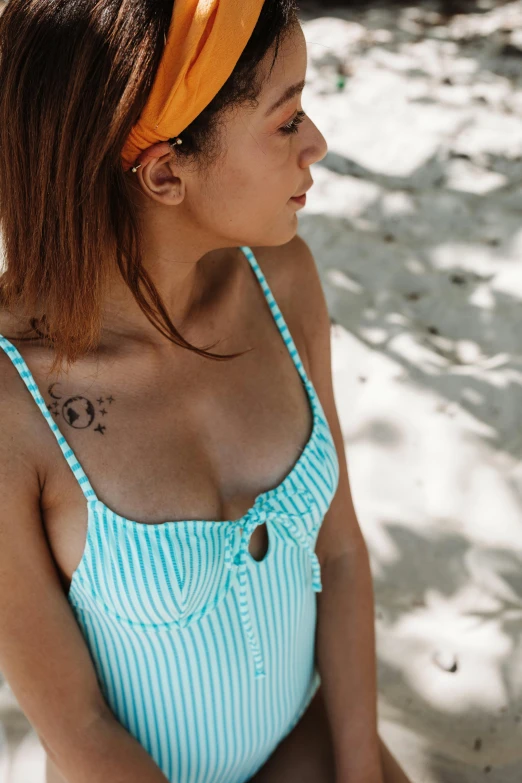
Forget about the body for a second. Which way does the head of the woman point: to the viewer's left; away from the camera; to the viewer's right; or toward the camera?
to the viewer's right

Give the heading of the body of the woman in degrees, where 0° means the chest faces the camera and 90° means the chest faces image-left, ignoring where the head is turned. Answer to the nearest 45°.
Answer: approximately 315°
